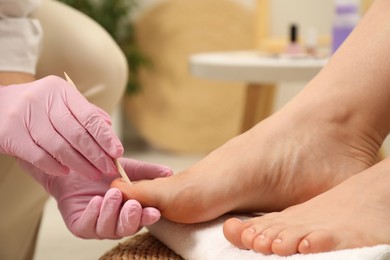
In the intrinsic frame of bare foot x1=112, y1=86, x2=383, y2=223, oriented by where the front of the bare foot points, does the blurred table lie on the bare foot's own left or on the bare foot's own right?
on the bare foot's own right

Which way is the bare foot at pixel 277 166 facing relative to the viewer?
to the viewer's left

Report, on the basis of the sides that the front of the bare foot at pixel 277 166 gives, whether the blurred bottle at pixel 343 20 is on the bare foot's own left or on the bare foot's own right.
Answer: on the bare foot's own right
